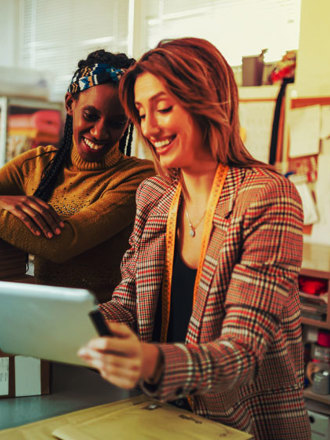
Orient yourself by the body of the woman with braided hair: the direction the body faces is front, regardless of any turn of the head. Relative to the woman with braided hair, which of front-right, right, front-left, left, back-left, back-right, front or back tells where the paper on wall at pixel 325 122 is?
back-left

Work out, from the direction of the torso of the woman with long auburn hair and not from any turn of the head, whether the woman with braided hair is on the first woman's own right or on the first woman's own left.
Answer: on the first woman's own right

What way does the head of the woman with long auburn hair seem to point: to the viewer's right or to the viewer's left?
to the viewer's left

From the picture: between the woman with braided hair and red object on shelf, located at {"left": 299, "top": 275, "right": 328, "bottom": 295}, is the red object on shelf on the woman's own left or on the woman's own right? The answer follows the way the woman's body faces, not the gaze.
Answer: on the woman's own left

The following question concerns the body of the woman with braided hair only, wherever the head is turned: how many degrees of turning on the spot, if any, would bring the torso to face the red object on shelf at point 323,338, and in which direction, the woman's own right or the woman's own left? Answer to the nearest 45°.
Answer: approximately 135° to the woman's own left

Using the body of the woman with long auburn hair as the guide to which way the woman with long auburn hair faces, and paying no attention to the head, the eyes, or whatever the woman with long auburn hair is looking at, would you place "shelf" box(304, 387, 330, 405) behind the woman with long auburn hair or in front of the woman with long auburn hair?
behind

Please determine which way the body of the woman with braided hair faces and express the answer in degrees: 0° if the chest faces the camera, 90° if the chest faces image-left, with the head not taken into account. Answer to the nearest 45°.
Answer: approximately 0°
